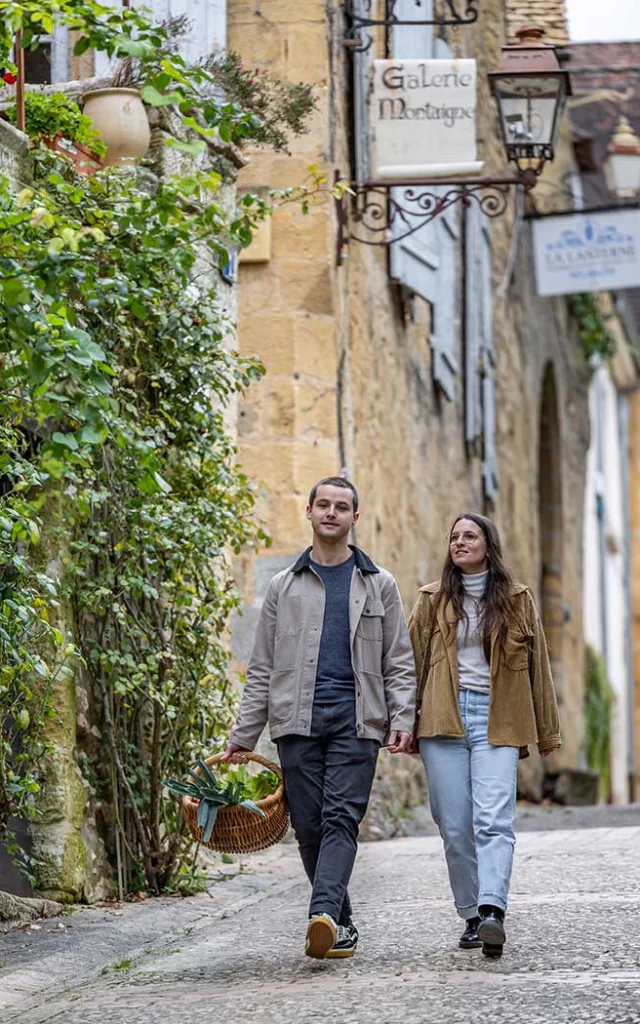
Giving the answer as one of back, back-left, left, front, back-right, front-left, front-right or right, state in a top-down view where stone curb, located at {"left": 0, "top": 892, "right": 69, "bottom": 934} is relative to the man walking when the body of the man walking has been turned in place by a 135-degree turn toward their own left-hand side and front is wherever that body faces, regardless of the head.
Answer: left

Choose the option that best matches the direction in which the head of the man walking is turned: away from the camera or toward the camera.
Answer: toward the camera

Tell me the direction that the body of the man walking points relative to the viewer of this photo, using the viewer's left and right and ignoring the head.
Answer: facing the viewer

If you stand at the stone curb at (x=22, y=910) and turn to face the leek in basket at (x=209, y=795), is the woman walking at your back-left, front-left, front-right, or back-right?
front-left

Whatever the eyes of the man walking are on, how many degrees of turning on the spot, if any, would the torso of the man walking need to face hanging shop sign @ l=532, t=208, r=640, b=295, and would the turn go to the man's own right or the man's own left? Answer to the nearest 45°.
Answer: approximately 180°

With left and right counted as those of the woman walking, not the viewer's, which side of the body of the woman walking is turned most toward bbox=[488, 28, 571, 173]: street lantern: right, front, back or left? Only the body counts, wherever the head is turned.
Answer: back

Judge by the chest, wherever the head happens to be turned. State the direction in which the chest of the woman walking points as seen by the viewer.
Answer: toward the camera

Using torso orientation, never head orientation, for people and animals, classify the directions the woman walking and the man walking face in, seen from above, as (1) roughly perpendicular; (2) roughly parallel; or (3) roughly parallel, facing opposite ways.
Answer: roughly parallel

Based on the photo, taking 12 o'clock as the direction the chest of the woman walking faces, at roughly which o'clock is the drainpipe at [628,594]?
The drainpipe is roughly at 6 o'clock from the woman walking.

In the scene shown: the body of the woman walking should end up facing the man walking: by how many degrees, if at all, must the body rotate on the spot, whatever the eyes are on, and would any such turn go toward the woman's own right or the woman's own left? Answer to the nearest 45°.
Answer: approximately 90° to the woman's own right

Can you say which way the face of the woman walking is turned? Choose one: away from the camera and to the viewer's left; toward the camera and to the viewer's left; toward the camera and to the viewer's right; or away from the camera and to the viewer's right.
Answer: toward the camera and to the viewer's left

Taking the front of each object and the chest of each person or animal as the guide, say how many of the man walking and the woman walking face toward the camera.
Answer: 2

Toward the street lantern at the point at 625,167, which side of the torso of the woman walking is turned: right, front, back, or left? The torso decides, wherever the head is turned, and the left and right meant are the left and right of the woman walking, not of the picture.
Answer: back
